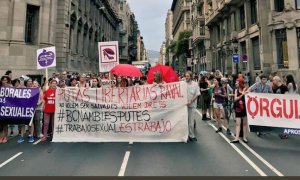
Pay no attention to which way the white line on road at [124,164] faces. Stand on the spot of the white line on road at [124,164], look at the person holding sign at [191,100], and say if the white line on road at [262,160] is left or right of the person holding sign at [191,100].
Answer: right

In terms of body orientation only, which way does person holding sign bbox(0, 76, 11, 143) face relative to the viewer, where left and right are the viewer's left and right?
facing the viewer

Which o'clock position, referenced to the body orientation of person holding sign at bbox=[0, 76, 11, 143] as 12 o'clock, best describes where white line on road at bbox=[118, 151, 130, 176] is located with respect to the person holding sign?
The white line on road is roughly at 11 o'clock from the person holding sign.

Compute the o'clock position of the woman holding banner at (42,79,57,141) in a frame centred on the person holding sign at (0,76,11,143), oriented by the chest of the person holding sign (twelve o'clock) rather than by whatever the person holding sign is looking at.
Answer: The woman holding banner is roughly at 10 o'clock from the person holding sign.

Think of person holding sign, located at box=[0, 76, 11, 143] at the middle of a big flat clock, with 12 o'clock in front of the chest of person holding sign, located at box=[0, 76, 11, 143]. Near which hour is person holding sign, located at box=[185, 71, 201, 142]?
person holding sign, located at box=[185, 71, 201, 142] is roughly at 10 o'clock from person holding sign, located at box=[0, 76, 11, 143].

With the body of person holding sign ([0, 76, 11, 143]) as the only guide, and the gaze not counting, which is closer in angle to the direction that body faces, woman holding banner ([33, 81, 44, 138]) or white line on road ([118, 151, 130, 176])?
the white line on road

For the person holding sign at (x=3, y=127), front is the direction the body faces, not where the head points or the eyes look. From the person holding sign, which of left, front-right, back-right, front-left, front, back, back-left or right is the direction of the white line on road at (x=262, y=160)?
front-left
